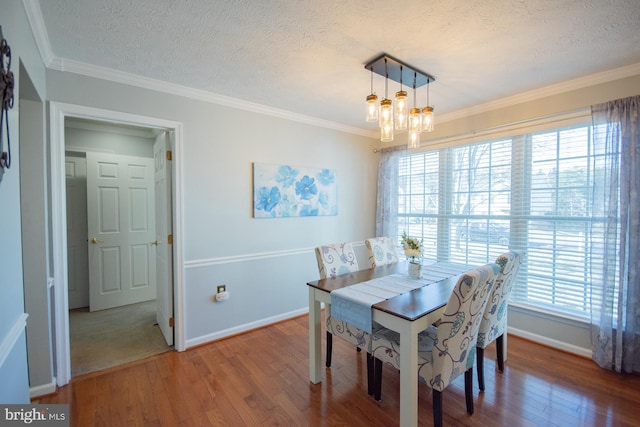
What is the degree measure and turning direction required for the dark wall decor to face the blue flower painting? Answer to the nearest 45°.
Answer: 0° — it already faces it

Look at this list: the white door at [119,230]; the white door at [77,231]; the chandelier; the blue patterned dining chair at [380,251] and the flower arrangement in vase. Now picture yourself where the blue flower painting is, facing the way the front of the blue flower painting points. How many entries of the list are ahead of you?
3

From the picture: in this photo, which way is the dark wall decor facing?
to the viewer's right

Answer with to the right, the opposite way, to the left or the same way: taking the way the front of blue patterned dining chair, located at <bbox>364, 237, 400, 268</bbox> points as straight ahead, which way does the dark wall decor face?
to the left

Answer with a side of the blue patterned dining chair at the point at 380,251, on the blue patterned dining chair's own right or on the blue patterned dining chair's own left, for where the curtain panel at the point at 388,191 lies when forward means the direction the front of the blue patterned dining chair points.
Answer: on the blue patterned dining chair's own left

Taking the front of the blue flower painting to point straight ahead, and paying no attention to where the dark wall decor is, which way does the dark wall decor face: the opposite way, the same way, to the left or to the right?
to the left

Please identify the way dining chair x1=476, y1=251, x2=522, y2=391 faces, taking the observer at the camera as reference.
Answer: facing away from the viewer and to the left of the viewer
